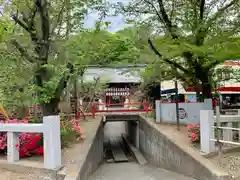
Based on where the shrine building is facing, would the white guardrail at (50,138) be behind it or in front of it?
in front

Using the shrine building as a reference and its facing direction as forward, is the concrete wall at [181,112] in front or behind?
in front

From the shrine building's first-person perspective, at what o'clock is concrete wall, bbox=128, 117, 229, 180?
The concrete wall is roughly at 12 o'clock from the shrine building.

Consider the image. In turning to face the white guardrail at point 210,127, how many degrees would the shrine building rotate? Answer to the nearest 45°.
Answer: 0° — it already faces it

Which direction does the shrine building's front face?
toward the camera

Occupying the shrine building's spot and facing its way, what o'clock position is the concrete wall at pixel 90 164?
The concrete wall is roughly at 12 o'clock from the shrine building.

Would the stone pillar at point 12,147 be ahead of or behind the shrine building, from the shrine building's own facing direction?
ahead

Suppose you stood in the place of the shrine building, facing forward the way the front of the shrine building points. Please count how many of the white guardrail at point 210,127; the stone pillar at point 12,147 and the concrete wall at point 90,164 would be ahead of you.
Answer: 3
